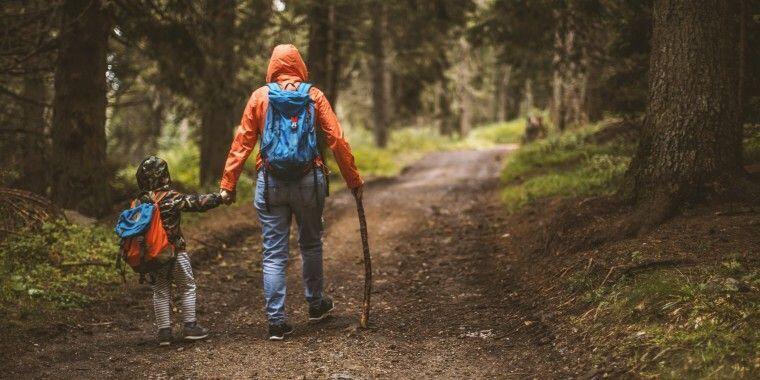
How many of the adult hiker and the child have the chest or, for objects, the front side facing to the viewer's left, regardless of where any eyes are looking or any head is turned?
0

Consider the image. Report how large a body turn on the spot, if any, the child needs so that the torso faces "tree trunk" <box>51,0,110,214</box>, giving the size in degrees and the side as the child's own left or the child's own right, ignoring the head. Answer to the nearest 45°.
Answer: approximately 45° to the child's own left

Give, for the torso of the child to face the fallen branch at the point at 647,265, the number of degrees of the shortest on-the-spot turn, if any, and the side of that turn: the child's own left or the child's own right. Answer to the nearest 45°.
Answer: approximately 45° to the child's own right

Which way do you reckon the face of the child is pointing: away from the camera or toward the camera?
away from the camera

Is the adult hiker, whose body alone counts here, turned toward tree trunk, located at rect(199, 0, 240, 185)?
yes

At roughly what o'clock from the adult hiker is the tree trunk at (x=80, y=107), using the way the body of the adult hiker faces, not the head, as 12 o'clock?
The tree trunk is roughly at 11 o'clock from the adult hiker.

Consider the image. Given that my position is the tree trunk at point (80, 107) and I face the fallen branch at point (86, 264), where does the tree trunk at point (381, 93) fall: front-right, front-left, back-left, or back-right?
back-left

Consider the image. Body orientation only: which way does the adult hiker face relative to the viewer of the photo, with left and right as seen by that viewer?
facing away from the viewer

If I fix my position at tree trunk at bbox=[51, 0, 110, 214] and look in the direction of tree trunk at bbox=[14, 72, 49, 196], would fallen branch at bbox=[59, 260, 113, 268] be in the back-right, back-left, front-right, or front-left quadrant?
back-left

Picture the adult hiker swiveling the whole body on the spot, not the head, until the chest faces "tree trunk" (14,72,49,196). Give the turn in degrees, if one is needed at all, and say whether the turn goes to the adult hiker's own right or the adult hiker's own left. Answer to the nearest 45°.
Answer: approximately 45° to the adult hiker's own left

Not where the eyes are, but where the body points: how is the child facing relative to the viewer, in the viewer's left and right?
facing away from the viewer and to the right of the viewer
